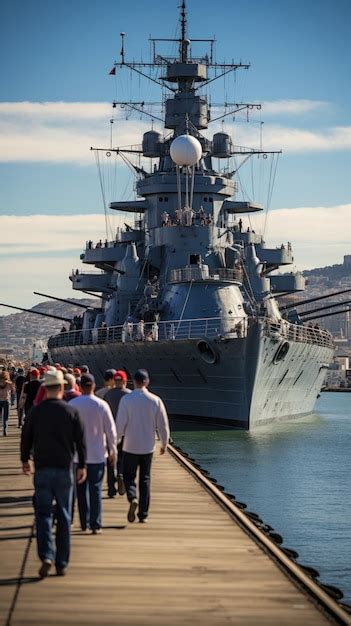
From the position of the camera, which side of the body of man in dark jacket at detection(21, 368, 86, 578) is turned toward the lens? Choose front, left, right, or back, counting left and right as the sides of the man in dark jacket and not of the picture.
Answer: back

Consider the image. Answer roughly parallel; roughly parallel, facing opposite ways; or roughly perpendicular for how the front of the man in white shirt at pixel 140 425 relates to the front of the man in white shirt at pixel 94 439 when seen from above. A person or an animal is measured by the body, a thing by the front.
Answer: roughly parallel

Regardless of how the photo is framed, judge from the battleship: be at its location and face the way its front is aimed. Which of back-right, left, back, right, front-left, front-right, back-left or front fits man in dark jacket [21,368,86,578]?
front

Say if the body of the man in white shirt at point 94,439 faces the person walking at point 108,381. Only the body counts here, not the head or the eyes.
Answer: yes

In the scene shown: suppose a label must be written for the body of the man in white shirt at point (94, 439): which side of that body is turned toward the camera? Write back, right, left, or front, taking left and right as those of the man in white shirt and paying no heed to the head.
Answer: back

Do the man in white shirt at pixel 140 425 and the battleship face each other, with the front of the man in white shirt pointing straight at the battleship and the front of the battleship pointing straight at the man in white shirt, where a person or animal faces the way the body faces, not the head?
yes

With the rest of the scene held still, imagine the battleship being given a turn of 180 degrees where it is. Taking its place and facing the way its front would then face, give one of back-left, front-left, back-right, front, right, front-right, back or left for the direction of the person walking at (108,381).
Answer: back

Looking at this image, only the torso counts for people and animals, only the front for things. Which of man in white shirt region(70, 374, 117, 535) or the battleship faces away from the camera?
the man in white shirt

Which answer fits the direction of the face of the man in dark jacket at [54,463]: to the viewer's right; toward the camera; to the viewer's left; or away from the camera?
away from the camera

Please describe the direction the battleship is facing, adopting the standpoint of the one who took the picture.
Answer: facing the viewer

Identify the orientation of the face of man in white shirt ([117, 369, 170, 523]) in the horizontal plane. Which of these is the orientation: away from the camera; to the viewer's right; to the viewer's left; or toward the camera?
away from the camera

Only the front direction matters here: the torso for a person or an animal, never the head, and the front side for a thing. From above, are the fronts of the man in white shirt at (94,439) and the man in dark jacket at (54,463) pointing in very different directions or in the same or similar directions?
same or similar directions

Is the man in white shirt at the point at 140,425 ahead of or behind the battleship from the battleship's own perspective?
ahead

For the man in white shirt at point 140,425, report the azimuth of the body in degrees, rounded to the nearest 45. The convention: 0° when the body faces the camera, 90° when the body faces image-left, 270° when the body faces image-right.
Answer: approximately 180°

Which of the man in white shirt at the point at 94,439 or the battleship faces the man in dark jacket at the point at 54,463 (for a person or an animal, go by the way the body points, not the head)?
the battleship
